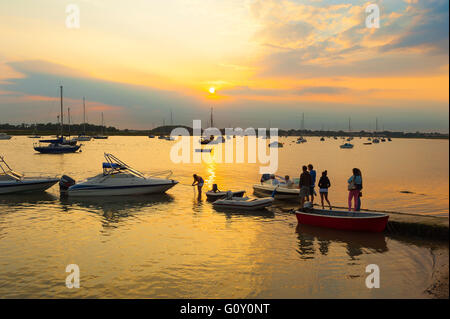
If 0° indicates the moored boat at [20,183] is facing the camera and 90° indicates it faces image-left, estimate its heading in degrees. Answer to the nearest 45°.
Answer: approximately 270°

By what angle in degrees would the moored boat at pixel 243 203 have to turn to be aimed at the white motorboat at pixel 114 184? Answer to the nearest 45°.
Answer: approximately 135° to its left

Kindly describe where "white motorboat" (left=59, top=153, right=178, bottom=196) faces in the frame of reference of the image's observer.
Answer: facing to the right of the viewer

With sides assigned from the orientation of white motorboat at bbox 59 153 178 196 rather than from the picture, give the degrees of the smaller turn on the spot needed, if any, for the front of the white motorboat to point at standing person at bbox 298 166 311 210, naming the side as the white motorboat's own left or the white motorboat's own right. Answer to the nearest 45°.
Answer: approximately 45° to the white motorboat's own right

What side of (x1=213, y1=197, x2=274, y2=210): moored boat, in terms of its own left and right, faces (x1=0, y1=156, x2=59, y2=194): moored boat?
back

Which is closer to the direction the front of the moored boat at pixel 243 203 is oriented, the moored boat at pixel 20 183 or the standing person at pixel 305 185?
the standing person

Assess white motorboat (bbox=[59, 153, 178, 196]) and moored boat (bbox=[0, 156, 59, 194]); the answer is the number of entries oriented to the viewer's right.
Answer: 2

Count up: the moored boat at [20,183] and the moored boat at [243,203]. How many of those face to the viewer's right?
2

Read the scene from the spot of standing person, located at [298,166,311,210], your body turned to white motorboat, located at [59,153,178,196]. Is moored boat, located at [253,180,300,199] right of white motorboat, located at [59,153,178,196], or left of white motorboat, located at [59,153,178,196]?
right

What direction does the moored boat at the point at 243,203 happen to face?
to the viewer's right

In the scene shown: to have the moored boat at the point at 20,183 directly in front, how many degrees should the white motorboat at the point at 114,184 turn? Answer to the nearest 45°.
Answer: approximately 135° to its left

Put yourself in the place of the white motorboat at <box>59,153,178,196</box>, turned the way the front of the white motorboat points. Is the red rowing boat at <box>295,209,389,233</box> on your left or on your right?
on your right
